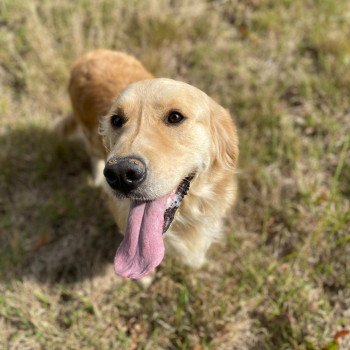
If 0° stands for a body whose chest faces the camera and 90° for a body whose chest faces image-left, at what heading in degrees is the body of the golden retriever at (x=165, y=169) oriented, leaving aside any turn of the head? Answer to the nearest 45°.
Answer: approximately 315°
